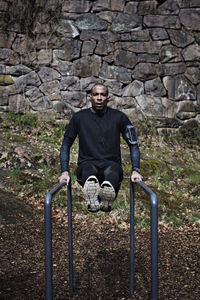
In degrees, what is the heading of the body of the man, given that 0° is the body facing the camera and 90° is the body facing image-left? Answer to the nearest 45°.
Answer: approximately 0°
